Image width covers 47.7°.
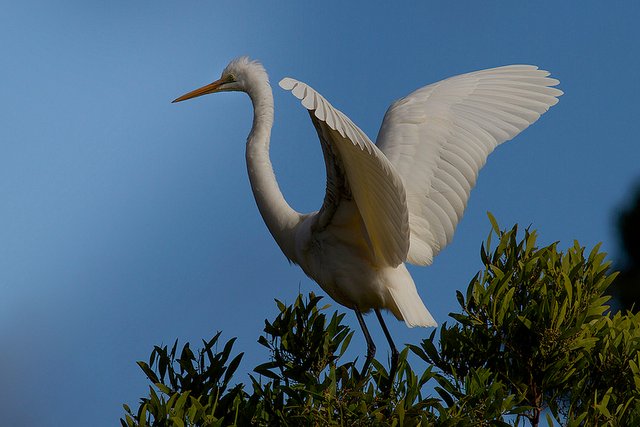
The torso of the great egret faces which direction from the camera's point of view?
to the viewer's left
